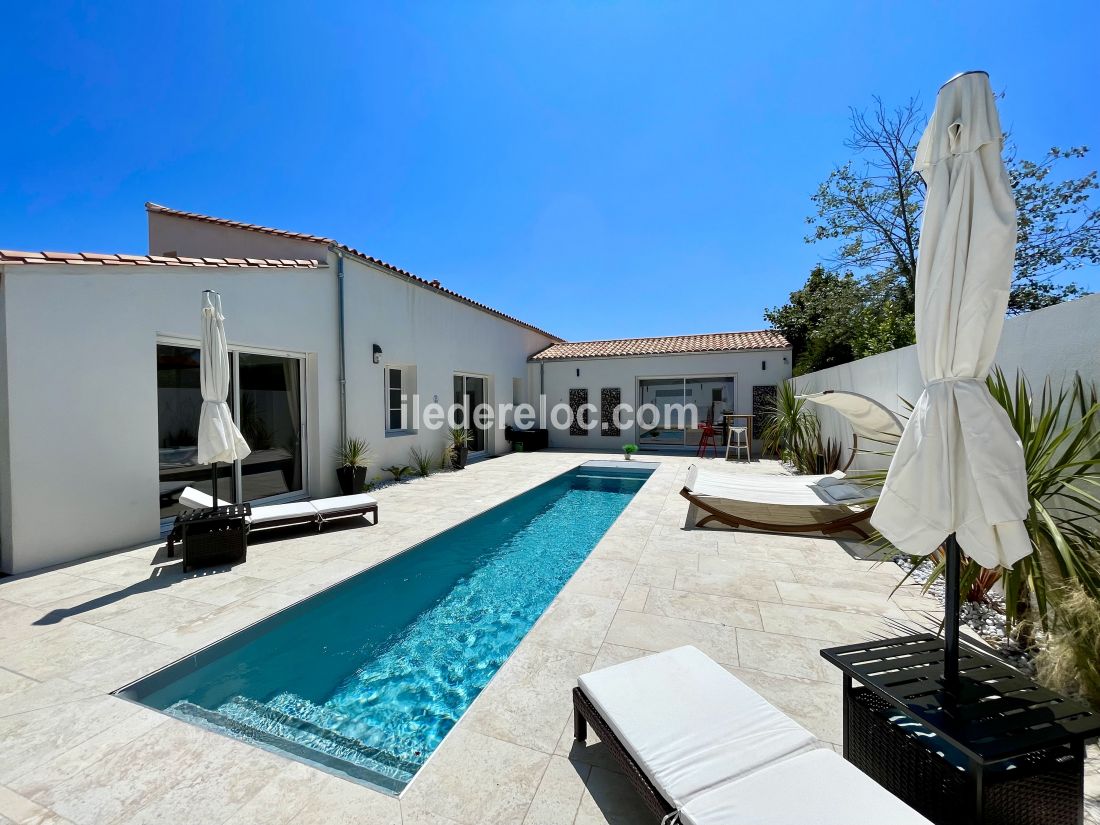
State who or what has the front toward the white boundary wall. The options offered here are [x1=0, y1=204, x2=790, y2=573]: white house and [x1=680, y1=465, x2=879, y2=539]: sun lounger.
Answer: the white house

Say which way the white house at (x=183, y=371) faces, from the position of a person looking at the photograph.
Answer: facing the viewer and to the right of the viewer

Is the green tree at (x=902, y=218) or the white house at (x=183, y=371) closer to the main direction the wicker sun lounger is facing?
the white house

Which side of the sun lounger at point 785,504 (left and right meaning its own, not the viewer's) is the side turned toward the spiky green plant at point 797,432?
right

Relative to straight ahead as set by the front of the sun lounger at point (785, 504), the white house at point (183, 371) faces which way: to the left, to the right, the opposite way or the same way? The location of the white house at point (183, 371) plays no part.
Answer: the opposite way

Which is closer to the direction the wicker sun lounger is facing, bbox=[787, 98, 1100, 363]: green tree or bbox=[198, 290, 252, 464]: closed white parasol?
the closed white parasol

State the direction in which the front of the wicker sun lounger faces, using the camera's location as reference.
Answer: facing away from the viewer and to the left of the viewer

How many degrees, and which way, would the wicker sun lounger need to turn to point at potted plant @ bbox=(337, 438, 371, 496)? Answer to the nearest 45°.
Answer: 0° — it already faces it

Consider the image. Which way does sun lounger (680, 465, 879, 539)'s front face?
to the viewer's left

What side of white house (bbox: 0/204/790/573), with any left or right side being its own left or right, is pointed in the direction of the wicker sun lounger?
front

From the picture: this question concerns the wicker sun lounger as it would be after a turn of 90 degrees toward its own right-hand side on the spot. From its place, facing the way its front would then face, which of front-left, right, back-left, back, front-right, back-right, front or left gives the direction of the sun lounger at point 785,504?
front-left

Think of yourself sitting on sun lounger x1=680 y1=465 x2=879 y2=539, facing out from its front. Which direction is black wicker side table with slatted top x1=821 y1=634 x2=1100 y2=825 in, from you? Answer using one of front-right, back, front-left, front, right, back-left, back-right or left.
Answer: left
